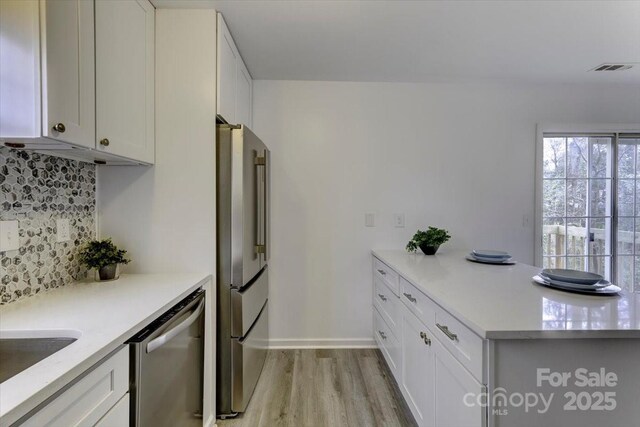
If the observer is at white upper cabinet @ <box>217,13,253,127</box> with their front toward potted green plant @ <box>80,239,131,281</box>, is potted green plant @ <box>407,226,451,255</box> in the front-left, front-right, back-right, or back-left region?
back-left

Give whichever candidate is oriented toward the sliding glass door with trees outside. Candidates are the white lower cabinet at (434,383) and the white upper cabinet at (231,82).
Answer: the white upper cabinet

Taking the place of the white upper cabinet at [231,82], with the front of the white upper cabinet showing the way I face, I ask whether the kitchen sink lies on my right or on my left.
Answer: on my right

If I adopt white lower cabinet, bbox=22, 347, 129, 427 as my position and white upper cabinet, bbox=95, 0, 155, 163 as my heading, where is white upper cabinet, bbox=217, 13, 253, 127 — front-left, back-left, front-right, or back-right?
front-right

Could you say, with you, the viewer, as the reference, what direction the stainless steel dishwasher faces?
facing the viewer and to the right of the viewer

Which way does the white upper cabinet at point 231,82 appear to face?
to the viewer's right

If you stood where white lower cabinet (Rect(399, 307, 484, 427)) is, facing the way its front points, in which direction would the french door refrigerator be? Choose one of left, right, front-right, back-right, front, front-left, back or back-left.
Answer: front-right

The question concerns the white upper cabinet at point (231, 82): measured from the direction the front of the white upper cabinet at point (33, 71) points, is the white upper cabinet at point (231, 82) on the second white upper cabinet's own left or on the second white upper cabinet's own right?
on the second white upper cabinet's own left

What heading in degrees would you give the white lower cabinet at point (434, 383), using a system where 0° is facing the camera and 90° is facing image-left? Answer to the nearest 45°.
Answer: approximately 45°

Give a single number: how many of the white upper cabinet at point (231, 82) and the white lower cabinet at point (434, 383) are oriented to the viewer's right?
1

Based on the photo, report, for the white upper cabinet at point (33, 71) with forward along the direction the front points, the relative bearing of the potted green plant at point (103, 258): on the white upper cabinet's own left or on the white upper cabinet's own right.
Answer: on the white upper cabinet's own left
